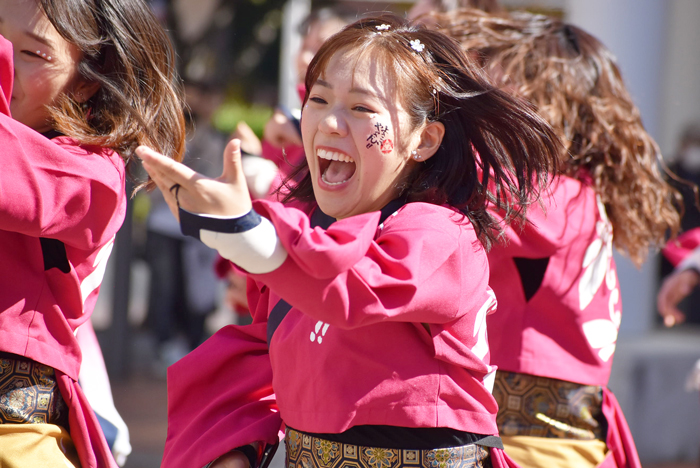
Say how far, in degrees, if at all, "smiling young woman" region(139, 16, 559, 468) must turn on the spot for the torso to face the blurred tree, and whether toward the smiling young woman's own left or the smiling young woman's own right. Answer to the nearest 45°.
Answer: approximately 135° to the smiling young woman's own right

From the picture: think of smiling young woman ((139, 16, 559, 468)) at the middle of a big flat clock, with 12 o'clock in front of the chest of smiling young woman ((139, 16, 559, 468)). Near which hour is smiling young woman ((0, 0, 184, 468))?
smiling young woman ((0, 0, 184, 468)) is roughly at 2 o'clock from smiling young woman ((139, 16, 559, 468)).

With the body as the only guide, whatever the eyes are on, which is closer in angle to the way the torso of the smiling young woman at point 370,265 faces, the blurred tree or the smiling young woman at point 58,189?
the smiling young woman
